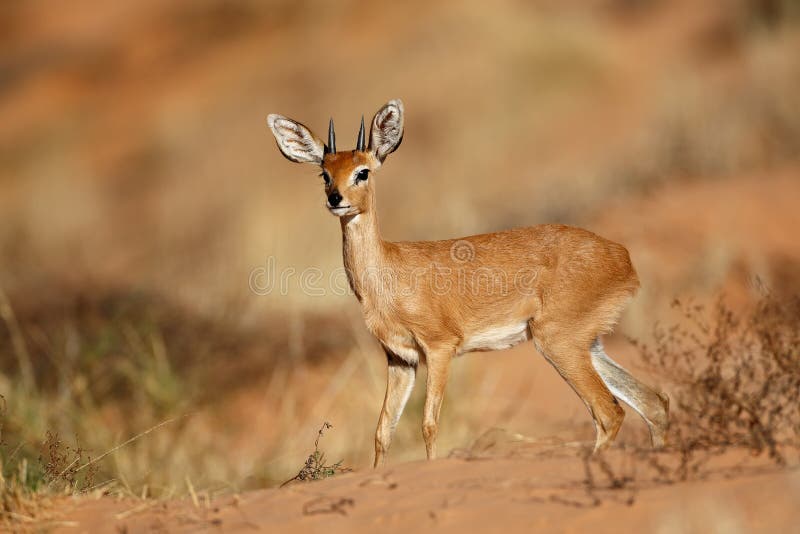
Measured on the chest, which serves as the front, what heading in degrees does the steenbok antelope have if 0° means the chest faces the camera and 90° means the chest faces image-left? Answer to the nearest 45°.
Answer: approximately 90°
